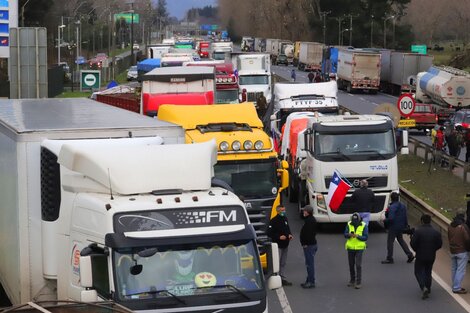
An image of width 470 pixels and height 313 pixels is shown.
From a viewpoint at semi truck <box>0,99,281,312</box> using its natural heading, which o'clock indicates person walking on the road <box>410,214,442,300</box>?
The person walking on the road is roughly at 9 o'clock from the semi truck.

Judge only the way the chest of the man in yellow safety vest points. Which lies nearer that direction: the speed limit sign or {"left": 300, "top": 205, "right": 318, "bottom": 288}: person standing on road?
the person standing on road

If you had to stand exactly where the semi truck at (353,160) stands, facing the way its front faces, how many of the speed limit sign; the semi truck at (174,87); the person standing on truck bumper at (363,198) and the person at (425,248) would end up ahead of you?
2

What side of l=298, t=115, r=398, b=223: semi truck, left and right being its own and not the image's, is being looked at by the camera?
front

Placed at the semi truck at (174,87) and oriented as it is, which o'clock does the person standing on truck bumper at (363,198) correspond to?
The person standing on truck bumper is roughly at 11 o'clock from the semi truck.

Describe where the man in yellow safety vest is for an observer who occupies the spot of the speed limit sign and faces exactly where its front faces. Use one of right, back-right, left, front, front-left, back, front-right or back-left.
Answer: front

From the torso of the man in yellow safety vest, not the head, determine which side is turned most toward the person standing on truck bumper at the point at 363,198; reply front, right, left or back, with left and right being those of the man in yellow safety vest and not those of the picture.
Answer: back

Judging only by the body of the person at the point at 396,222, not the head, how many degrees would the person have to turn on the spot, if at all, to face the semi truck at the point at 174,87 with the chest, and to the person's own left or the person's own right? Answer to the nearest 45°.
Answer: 0° — they already face it

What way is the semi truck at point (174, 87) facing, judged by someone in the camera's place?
facing the viewer

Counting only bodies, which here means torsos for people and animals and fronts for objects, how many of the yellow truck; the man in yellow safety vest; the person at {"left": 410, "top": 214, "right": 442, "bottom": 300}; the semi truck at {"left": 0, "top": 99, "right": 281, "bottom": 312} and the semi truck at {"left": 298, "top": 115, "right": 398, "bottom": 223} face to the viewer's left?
0

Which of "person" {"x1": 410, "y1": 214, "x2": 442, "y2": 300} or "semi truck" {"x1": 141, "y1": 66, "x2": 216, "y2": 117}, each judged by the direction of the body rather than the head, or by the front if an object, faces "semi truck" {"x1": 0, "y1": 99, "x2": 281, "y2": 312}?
"semi truck" {"x1": 141, "y1": 66, "x2": 216, "y2": 117}

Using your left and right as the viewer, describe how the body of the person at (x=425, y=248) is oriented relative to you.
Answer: facing away from the viewer

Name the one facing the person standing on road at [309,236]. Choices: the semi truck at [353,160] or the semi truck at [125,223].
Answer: the semi truck at [353,160]

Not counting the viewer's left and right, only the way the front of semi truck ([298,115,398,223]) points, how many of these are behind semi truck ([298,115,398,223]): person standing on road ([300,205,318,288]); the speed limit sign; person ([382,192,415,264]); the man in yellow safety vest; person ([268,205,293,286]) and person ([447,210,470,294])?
1

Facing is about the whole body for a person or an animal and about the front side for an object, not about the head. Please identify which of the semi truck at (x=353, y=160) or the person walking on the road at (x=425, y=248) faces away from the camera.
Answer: the person walking on the road

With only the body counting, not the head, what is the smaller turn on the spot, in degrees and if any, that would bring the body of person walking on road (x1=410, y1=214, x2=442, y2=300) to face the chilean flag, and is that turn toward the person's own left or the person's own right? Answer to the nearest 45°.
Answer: approximately 45° to the person's own left

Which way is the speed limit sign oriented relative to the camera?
toward the camera
